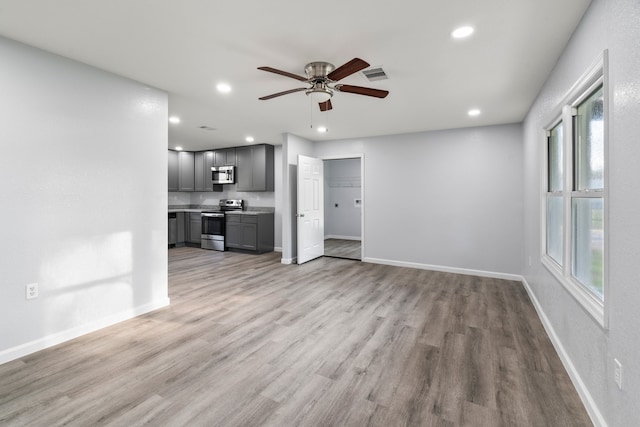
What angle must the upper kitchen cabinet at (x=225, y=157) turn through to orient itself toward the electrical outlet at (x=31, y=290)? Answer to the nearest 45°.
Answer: approximately 45° to its left

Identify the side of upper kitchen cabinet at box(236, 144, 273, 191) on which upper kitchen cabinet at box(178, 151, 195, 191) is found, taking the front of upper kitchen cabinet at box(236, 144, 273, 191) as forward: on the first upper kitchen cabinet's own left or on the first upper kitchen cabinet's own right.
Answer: on the first upper kitchen cabinet's own right

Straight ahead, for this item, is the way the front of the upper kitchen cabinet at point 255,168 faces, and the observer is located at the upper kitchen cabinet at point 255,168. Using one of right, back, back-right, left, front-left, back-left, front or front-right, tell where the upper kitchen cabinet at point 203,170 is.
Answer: right

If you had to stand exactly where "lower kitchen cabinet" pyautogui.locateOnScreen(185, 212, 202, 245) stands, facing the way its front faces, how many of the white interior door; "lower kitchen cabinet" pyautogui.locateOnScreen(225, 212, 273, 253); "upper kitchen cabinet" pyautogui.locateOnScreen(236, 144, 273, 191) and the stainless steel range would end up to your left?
4

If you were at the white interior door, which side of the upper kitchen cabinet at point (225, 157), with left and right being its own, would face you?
left

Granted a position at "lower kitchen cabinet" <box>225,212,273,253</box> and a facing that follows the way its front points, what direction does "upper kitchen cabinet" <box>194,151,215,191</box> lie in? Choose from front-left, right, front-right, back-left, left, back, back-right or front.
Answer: right
